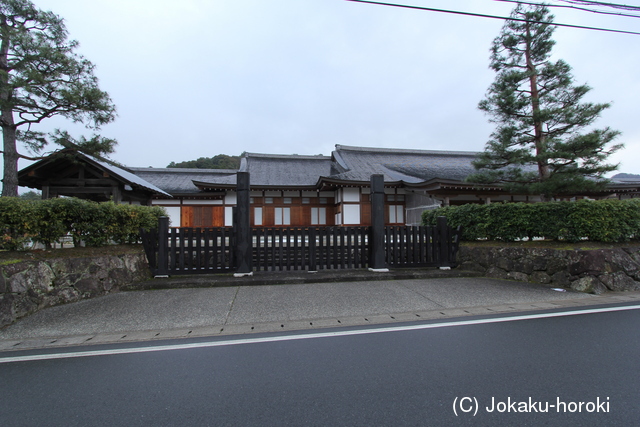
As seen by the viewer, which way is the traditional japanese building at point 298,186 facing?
toward the camera

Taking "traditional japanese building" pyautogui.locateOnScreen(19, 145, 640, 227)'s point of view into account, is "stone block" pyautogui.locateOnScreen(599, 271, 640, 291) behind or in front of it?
in front

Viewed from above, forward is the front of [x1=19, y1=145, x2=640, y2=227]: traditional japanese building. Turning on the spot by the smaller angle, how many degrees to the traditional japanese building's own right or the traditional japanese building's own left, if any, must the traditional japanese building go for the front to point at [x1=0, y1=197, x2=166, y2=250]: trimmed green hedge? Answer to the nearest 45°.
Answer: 0° — it already faces it

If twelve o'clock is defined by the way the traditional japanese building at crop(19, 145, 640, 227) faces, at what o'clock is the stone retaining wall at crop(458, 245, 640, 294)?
The stone retaining wall is roughly at 11 o'clock from the traditional japanese building.

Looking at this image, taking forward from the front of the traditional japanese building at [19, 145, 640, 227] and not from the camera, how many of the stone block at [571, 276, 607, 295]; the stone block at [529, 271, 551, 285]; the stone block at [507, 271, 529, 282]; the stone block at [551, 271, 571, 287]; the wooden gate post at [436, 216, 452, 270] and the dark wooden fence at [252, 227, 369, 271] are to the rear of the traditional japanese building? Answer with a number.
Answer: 0

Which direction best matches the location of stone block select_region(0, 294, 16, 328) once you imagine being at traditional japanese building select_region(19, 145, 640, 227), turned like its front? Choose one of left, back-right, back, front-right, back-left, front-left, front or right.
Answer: front

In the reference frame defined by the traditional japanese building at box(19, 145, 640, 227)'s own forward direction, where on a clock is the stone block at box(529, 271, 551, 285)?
The stone block is roughly at 11 o'clock from the traditional japanese building.

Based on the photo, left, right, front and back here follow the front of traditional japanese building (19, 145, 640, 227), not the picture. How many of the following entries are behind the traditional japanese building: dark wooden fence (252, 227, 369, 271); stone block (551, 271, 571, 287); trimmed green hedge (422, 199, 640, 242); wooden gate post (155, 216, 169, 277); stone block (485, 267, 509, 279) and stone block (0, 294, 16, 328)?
0

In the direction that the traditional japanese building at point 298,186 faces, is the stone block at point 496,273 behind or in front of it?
in front

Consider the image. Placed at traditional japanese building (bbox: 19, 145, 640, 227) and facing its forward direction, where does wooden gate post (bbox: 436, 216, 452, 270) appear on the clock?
The wooden gate post is roughly at 11 o'clock from the traditional japanese building.

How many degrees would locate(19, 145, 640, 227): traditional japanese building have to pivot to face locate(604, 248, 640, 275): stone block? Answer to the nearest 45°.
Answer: approximately 45° to its left

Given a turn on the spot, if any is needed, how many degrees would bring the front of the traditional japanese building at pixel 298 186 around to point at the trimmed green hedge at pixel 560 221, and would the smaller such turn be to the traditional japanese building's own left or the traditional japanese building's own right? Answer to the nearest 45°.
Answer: approximately 45° to the traditional japanese building's own left

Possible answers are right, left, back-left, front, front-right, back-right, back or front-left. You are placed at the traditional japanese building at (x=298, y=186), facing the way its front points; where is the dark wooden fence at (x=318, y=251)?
front

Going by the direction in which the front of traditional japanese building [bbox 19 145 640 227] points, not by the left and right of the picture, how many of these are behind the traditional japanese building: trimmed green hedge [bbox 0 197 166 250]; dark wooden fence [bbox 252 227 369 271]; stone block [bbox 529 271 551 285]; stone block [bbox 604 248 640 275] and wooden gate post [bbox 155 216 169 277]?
0
